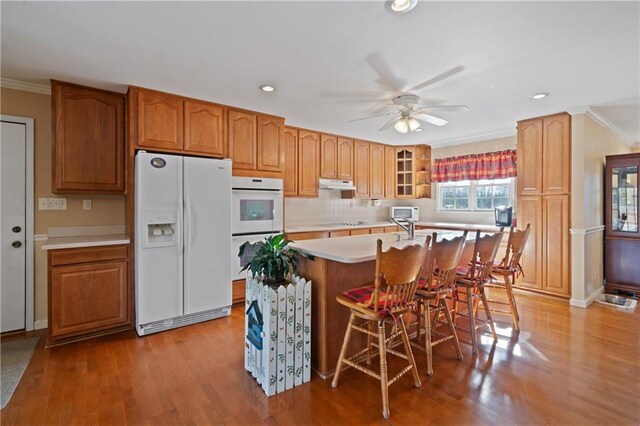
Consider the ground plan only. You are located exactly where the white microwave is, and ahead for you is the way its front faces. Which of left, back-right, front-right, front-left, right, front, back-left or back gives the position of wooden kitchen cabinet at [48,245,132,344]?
front-right

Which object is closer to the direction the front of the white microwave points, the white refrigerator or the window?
the white refrigerator

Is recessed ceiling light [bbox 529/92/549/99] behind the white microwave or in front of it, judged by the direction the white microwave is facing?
in front

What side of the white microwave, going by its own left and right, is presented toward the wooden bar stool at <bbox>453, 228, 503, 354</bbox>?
front

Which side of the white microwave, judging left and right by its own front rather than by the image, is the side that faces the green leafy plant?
front

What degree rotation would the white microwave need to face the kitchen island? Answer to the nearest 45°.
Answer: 0° — it already faces it

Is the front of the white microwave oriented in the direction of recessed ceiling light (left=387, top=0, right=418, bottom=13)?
yes

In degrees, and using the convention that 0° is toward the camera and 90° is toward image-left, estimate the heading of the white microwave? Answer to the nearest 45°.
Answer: approximately 0°

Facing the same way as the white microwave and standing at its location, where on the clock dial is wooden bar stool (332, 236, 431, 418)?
The wooden bar stool is roughly at 12 o'clock from the white microwave.
